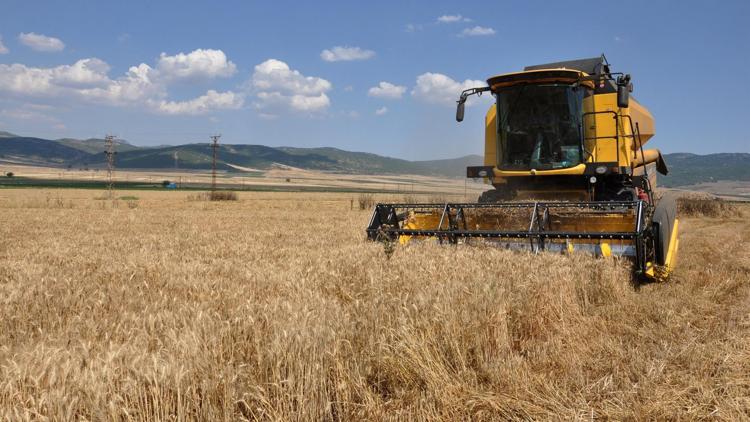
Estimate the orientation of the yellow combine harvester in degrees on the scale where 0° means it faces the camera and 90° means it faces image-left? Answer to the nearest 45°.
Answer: approximately 45°
